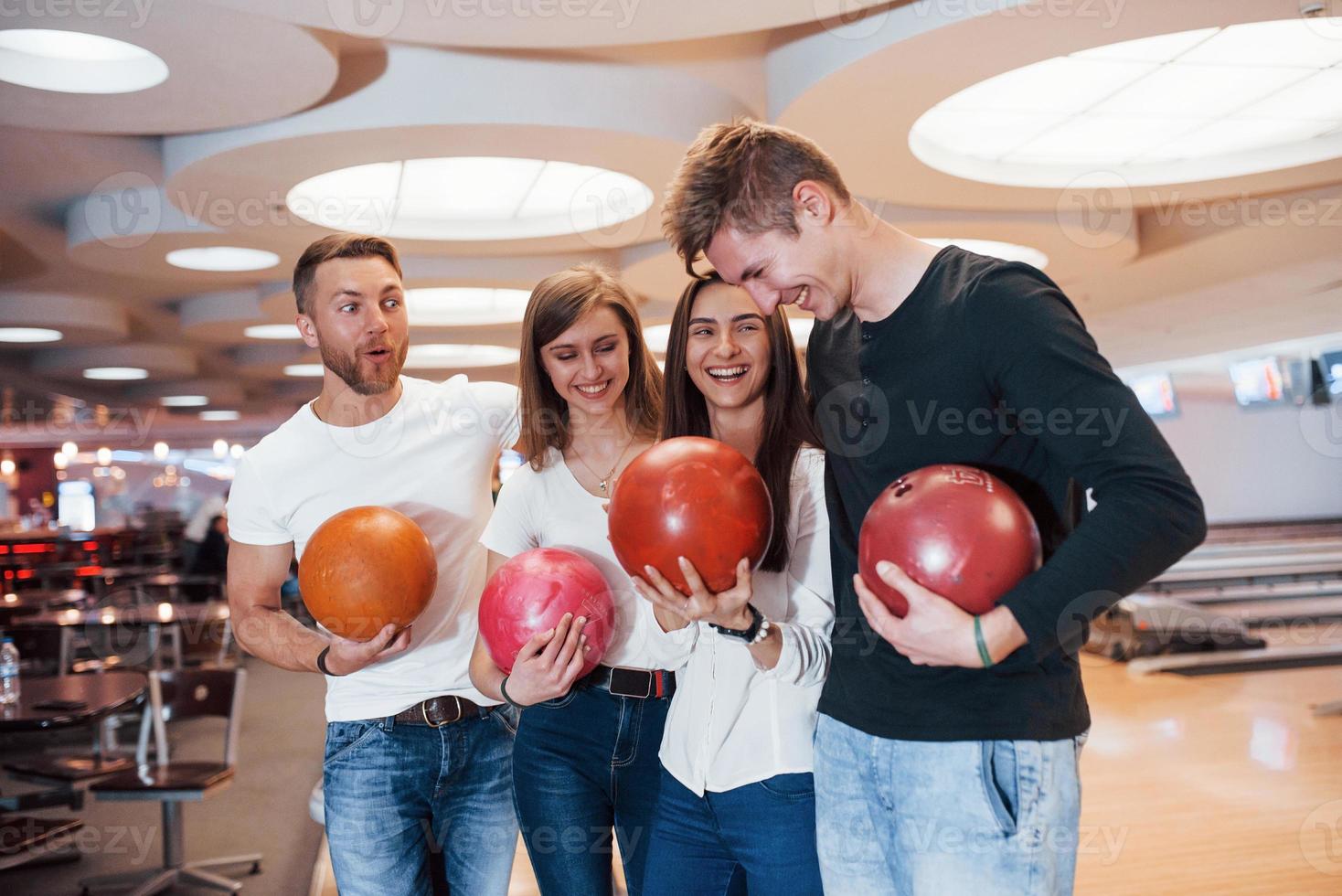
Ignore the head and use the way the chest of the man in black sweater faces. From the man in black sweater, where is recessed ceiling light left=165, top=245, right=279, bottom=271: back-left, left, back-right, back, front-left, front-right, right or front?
right

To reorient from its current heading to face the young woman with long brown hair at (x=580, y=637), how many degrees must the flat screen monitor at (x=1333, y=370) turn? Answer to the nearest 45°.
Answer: approximately 45° to its left

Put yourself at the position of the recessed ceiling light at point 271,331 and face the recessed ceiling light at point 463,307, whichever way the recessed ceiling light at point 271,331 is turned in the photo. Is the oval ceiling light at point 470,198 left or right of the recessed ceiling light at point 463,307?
right

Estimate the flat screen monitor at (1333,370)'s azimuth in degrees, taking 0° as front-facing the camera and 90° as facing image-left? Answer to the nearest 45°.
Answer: approximately 45°

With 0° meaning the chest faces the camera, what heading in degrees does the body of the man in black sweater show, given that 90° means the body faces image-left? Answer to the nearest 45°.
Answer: approximately 45°

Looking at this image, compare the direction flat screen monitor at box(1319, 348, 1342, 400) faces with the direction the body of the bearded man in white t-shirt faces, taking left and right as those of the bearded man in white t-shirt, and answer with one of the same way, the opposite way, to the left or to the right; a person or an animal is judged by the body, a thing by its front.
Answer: to the right

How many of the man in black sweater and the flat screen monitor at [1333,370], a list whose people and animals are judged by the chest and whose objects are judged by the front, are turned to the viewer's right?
0

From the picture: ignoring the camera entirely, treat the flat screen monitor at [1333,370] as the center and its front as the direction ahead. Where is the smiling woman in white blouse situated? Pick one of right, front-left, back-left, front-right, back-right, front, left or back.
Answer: front-left

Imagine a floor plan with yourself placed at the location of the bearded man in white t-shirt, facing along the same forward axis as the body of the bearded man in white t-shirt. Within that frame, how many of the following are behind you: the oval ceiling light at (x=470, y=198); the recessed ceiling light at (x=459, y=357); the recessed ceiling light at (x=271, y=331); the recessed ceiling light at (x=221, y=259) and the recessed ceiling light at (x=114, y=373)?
5

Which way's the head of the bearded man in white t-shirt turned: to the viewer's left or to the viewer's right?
to the viewer's right

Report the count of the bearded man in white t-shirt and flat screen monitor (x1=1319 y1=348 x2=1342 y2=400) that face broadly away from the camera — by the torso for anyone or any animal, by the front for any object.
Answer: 0
